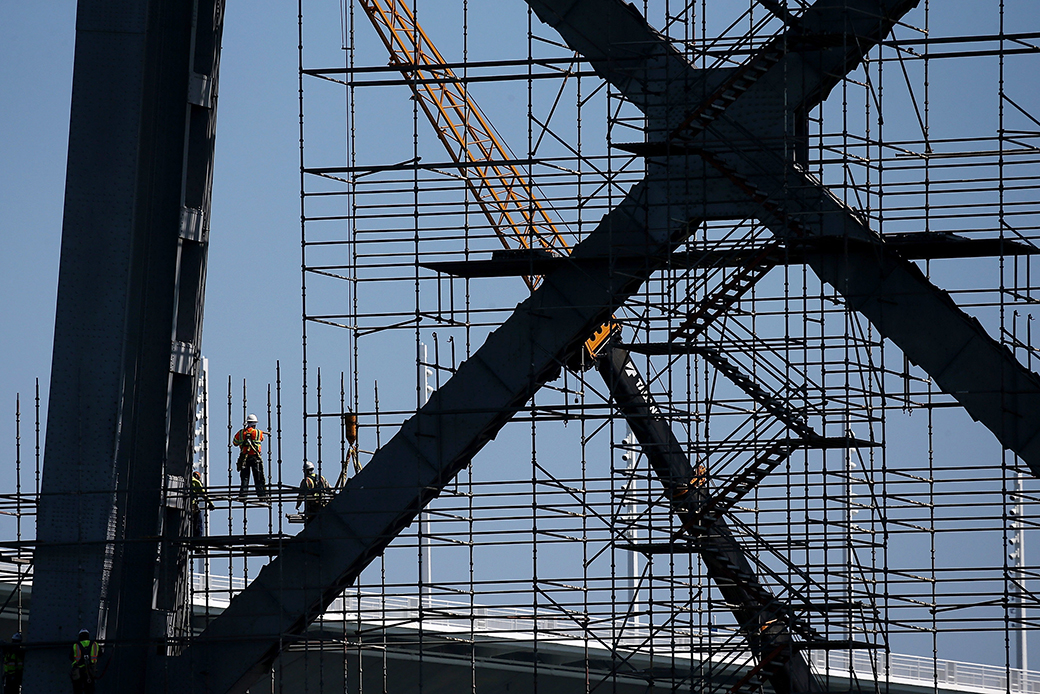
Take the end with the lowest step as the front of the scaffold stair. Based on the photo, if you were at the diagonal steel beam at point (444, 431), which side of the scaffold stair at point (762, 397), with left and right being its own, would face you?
back

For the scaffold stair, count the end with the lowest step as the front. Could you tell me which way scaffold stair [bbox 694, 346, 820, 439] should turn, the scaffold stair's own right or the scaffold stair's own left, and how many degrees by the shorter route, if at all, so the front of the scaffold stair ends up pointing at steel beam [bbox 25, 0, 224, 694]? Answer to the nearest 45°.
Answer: approximately 180°

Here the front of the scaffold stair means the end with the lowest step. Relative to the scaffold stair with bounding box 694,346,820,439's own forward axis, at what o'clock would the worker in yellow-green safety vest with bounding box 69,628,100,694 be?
The worker in yellow-green safety vest is roughly at 6 o'clock from the scaffold stair.

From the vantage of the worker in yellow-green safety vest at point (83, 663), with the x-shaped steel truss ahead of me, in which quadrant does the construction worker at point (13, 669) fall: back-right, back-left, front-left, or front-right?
back-left

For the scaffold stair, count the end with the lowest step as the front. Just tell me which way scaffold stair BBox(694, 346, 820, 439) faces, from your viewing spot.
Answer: facing to the right of the viewer

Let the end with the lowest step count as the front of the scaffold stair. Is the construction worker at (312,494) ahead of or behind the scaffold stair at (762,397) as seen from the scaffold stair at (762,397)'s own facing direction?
behind

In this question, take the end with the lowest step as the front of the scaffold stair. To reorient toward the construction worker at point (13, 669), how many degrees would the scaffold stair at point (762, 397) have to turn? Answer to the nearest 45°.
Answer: approximately 180°

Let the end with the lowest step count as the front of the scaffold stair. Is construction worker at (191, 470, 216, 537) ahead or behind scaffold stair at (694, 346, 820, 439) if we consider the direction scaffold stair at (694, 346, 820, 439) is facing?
behind
